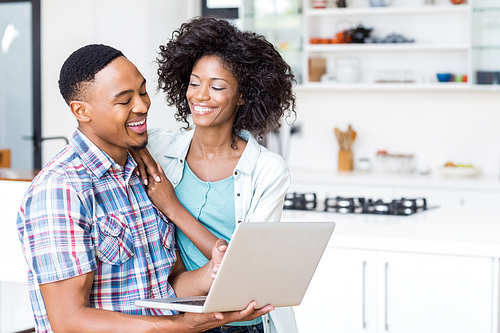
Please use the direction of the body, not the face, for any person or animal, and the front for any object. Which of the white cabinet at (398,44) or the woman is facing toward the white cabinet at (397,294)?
the white cabinet at (398,44)

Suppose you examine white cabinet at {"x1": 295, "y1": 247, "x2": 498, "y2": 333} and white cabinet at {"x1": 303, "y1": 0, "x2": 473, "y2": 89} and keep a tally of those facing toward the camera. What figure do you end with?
2

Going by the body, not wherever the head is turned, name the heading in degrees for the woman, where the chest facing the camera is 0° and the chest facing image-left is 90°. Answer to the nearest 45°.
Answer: approximately 45°

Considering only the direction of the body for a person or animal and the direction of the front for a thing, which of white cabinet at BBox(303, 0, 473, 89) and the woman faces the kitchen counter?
the white cabinet

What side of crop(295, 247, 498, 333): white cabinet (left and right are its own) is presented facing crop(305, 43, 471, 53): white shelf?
back

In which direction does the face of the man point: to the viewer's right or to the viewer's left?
to the viewer's right
